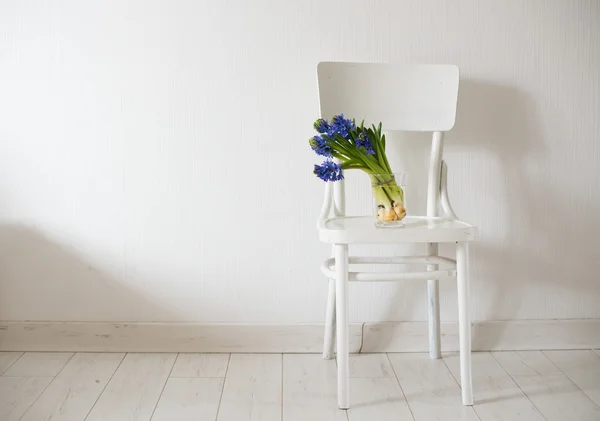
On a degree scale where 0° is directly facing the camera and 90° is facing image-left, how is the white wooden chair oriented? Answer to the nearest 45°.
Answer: approximately 0°
